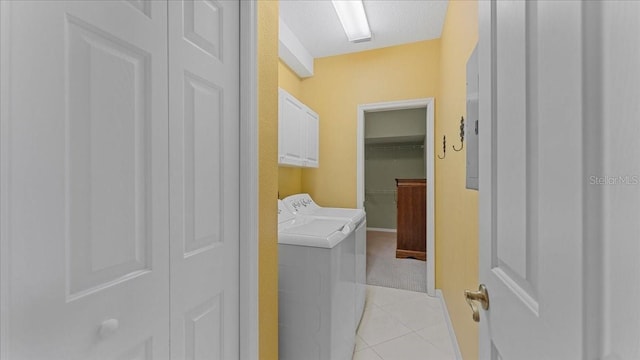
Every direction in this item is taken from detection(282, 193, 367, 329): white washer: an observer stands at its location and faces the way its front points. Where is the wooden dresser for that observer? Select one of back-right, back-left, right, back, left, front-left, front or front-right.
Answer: front-left

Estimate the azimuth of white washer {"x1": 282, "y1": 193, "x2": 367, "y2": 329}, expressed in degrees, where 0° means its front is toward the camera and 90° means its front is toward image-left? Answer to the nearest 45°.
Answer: approximately 270°

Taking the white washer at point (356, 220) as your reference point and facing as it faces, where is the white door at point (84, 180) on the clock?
The white door is roughly at 4 o'clock from the white washer.
